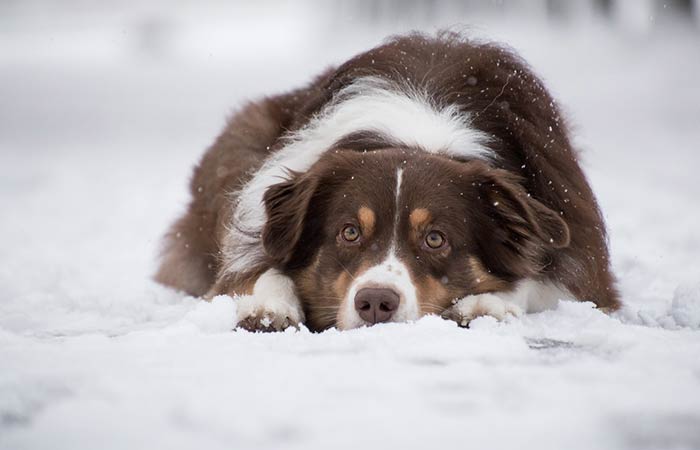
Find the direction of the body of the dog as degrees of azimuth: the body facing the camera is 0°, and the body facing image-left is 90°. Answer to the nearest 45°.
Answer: approximately 0°
